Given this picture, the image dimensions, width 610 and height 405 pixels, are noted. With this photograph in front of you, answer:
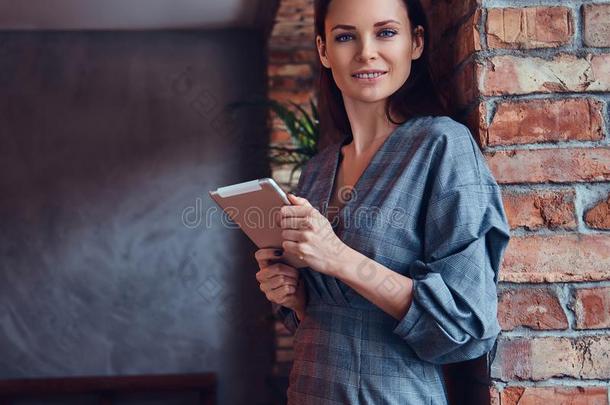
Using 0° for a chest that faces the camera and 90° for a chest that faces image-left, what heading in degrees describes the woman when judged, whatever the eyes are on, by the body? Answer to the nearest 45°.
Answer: approximately 45°
